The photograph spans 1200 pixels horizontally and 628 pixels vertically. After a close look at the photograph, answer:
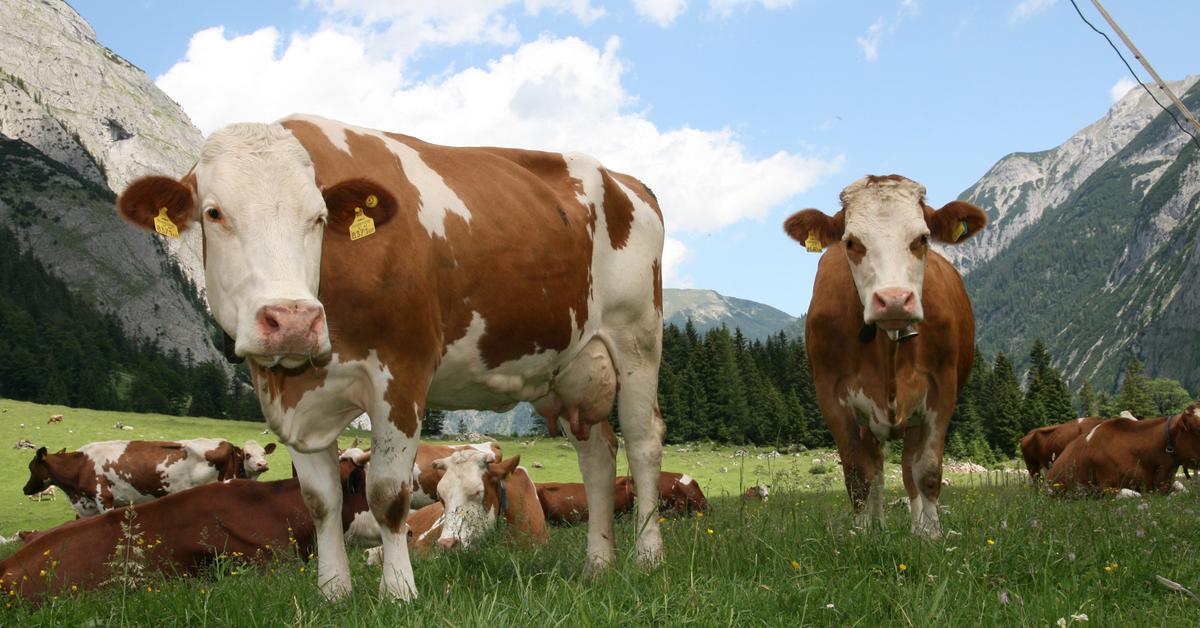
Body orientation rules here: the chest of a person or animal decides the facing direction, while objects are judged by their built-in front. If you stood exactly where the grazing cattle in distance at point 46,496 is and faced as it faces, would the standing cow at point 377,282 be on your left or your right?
on your left

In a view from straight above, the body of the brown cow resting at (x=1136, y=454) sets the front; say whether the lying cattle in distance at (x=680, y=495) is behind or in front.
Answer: behind

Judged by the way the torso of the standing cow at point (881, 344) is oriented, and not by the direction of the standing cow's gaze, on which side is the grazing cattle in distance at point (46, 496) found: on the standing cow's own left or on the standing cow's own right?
on the standing cow's own right

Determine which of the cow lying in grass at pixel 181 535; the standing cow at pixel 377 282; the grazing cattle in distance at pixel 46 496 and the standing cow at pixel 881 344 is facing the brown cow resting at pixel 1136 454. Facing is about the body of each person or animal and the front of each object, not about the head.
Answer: the cow lying in grass

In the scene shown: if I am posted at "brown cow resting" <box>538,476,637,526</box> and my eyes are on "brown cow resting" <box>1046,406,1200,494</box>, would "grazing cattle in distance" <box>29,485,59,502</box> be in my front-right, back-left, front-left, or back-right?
back-left

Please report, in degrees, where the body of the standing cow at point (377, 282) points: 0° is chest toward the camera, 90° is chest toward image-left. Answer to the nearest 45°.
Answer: approximately 45°

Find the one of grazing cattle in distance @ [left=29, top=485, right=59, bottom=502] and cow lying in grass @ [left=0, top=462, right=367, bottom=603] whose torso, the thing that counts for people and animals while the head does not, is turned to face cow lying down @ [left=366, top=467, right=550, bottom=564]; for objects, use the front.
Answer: the cow lying in grass

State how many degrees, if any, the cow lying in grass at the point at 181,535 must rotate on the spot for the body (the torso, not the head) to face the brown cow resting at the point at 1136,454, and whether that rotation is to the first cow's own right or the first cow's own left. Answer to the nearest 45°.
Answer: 0° — it already faces it

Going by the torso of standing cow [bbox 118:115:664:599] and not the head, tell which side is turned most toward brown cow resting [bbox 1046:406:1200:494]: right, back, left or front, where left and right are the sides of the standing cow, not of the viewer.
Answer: back

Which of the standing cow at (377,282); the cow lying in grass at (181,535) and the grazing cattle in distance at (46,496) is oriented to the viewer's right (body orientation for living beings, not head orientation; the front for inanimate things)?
the cow lying in grass

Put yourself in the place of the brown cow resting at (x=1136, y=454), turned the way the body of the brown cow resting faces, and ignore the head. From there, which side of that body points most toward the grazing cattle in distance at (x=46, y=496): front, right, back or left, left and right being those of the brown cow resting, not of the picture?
back

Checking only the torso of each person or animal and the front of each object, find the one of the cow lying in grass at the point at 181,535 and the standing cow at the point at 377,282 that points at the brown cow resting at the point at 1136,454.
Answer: the cow lying in grass

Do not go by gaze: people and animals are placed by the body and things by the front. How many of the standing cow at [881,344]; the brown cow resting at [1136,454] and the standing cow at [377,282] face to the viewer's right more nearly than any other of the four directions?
1

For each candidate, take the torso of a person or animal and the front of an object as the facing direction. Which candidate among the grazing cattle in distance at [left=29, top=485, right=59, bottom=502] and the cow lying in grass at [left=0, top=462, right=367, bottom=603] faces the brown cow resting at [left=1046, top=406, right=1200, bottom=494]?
the cow lying in grass

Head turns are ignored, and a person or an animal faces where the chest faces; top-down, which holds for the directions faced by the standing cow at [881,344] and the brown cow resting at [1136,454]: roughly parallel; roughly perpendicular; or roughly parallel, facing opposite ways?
roughly perpendicular

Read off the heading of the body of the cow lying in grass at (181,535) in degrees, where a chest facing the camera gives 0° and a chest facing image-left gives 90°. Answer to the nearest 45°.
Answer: approximately 270°

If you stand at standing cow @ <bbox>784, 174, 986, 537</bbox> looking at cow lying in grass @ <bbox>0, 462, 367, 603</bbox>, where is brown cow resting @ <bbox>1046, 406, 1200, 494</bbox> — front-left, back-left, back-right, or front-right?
back-right
